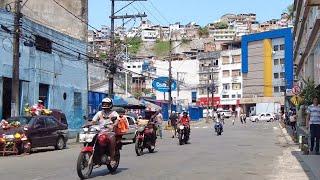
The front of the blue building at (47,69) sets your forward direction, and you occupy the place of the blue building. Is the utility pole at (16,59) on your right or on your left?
on your right

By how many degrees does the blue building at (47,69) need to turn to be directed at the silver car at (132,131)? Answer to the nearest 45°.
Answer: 0° — it already faces it

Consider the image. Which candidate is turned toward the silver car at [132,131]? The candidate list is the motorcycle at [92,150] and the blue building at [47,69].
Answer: the blue building

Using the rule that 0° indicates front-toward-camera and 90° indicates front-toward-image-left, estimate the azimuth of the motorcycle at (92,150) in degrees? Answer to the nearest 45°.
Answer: approximately 45°

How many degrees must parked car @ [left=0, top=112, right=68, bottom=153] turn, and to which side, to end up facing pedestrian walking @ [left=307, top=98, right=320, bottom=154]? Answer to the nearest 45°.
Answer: approximately 90° to its left

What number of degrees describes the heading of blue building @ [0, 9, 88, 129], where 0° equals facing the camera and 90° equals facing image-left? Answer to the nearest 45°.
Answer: approximately 315°

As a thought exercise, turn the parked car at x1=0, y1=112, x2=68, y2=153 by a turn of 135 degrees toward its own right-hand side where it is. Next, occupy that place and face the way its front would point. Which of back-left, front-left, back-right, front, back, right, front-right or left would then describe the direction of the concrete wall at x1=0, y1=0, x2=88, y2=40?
front

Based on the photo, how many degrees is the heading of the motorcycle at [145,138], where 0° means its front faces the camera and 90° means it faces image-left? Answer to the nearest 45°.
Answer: approximately 45°

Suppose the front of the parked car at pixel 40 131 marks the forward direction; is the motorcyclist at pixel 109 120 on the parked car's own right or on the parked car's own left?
on the parked car's own left

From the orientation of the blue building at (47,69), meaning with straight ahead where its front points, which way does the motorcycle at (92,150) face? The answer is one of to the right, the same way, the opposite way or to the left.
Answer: to the right

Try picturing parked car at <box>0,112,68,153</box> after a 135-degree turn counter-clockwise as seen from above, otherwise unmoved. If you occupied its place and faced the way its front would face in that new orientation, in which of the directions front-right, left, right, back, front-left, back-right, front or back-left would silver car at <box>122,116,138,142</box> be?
front-left

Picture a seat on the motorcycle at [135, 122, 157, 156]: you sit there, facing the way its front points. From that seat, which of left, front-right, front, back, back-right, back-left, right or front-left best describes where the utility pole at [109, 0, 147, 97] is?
back-right

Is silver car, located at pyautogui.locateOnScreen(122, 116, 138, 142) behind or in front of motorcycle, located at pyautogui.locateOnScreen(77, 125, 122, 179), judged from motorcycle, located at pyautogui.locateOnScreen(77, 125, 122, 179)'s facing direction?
behind

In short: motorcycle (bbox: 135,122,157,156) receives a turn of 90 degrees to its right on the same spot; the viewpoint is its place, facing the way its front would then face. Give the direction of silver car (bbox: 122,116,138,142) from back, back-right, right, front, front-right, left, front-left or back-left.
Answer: front-right

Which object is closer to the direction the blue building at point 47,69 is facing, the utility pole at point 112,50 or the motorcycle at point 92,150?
the motorcycle

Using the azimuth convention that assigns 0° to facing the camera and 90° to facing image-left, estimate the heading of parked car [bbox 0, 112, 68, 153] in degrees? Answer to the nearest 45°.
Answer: approximately 45°
